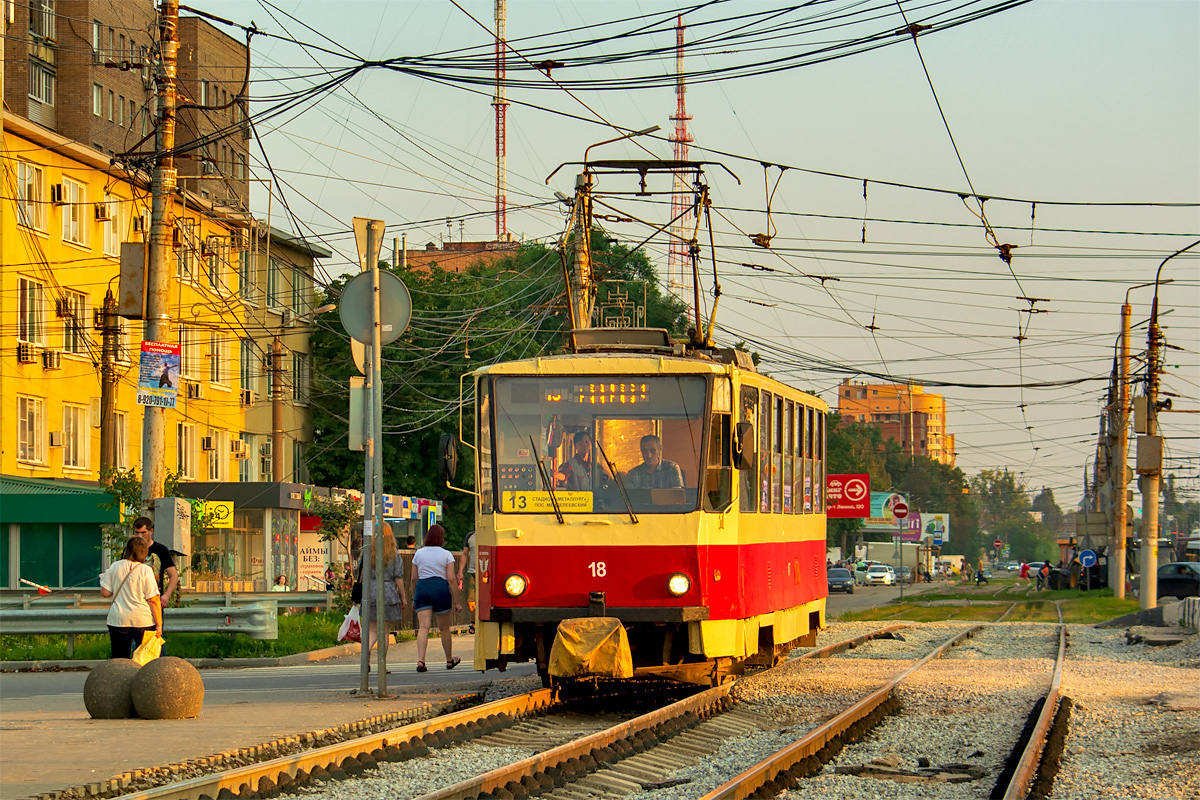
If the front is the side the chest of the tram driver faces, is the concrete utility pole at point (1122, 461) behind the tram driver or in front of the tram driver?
behind

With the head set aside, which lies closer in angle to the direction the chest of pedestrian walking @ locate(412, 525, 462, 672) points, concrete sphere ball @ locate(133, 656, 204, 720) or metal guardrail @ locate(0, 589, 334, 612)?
the metal guardrail

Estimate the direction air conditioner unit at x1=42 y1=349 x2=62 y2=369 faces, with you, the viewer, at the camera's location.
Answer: facing the viewer and to the right of the viewer

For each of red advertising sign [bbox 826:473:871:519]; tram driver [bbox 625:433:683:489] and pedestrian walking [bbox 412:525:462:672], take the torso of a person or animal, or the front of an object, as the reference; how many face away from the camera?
1

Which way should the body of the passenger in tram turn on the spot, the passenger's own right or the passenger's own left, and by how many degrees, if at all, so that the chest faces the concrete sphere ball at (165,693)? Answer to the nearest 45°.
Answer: approximately 90° to the passenger's own right

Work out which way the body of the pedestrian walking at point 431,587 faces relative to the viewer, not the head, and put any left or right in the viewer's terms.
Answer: facing away from the viewer

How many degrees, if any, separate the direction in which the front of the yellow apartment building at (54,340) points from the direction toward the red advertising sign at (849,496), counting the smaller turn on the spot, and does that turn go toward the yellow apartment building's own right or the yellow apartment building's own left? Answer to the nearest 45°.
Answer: approximately 90° to the yellow apartment building's own left

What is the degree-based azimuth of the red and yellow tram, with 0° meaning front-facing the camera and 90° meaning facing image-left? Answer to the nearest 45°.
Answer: approximately 0°

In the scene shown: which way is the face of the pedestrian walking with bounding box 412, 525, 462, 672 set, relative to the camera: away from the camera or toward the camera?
away from the camera
